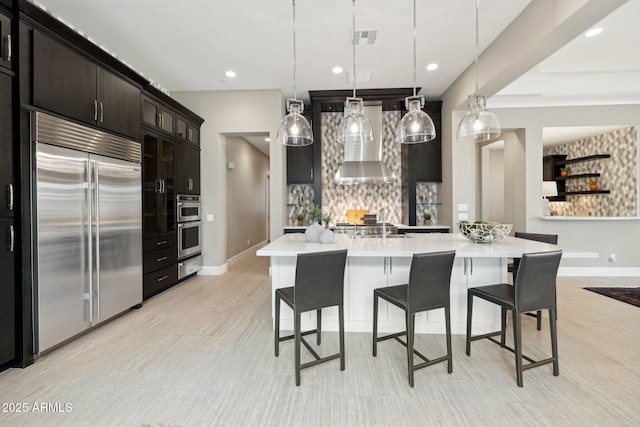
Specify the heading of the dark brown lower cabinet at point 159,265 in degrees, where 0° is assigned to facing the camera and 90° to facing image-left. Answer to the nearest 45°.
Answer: approximately 315°

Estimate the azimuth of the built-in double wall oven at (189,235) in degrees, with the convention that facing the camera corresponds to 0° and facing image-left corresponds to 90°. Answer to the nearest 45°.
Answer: approximately 315°

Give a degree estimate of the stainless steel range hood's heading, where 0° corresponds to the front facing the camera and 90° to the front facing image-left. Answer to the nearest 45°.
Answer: approximately 0°

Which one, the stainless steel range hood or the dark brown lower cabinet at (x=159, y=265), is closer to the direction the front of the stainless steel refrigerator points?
the stainless steel range hood

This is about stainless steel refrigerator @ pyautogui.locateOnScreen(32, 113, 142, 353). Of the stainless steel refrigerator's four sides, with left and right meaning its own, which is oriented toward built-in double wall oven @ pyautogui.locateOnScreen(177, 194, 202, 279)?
left

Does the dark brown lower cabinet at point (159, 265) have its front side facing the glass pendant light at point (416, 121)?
yes

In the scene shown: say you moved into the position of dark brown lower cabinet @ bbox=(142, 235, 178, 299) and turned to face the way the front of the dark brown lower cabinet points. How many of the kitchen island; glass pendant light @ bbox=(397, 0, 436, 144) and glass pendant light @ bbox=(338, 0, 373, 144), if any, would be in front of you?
3

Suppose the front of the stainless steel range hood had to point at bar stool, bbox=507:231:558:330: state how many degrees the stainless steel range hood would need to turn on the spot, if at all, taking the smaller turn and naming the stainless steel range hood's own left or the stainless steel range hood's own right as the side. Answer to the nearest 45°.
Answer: approximately 45° to the stainless steel range hood's own left

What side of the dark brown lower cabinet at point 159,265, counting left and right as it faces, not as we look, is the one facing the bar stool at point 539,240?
front

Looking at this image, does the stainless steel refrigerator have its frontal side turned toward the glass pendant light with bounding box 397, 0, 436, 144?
yes

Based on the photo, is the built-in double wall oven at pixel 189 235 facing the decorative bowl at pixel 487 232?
yes

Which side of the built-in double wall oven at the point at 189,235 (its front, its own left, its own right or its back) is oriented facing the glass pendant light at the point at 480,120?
front
